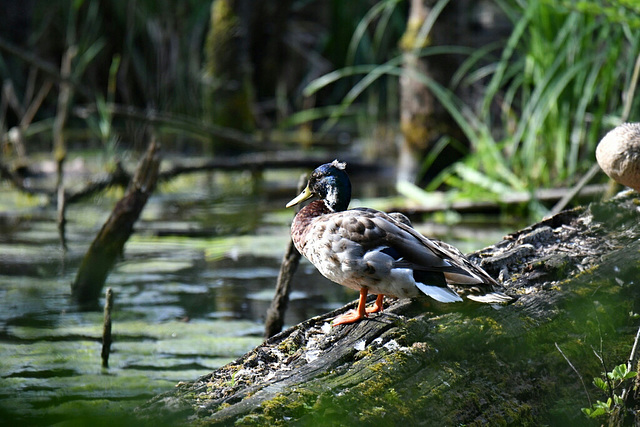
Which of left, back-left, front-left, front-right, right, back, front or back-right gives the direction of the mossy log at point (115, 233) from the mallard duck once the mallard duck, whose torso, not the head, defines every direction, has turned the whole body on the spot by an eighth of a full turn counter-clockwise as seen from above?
right

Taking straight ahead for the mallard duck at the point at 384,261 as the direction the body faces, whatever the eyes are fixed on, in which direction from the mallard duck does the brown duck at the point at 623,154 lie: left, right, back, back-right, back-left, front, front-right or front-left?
back-right

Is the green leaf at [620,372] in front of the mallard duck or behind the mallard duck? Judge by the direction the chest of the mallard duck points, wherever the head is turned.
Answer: behind

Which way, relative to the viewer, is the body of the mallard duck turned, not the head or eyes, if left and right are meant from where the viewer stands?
facing to the left of the viewer

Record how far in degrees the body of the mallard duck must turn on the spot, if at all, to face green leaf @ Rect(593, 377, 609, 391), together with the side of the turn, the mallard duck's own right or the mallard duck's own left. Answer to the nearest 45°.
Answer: approximately 135° to the mallard duck's own left
